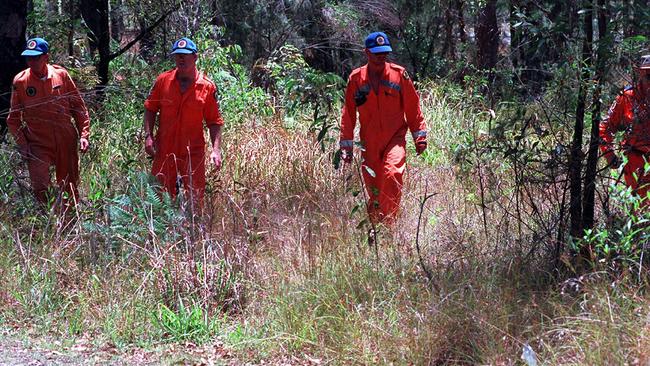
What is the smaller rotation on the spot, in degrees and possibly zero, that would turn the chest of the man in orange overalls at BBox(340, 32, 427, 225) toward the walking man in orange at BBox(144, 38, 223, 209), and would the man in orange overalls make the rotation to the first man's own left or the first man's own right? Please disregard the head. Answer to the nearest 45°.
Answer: approximately 90° to the first man's own right

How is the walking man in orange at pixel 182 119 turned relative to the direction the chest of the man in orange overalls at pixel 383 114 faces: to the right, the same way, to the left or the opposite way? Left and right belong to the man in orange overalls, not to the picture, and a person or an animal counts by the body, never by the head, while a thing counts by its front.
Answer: the same way

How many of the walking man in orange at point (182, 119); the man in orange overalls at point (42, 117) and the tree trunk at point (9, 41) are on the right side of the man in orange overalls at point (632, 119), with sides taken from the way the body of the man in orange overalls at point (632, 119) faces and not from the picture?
3

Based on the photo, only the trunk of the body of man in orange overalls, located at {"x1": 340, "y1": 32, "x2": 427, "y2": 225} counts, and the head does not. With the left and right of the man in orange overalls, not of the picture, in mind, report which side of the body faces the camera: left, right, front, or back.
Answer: front

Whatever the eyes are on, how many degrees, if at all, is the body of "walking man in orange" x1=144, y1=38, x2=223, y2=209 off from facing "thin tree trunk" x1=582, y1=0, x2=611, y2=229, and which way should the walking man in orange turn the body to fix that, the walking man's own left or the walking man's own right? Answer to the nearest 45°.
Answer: approximately 45° to the walking man's own left

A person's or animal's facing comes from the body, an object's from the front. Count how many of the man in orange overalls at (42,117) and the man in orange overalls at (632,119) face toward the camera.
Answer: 2

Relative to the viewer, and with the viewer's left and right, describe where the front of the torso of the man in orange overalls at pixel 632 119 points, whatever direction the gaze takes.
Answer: facing the viewer

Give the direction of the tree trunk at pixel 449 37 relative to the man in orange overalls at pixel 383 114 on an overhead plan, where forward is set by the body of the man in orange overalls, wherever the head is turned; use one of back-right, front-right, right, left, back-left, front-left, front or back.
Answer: back

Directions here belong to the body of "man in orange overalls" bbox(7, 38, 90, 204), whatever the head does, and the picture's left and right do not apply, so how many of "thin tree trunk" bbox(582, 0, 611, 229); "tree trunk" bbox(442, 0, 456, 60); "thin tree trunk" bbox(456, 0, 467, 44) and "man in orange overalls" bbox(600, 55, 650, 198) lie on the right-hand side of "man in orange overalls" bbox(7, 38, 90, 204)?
0

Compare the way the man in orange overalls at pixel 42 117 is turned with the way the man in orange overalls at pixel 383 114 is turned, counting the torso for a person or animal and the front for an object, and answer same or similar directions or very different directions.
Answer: same or similar directions
